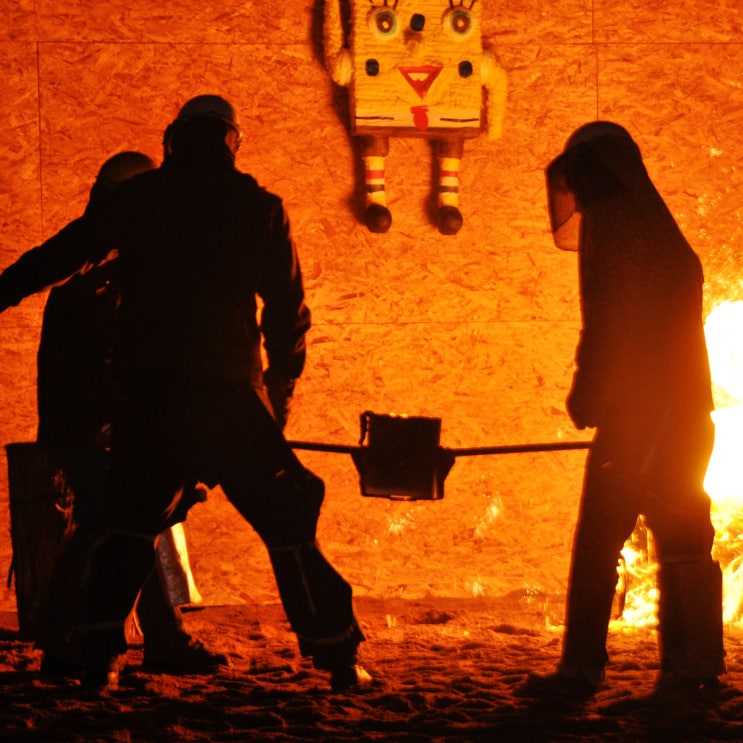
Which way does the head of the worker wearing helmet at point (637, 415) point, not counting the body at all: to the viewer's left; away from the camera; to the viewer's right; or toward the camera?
to the viewer's left

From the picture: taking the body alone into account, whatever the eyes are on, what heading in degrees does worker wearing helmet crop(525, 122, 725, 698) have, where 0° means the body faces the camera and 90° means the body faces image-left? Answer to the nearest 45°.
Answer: approximately 90°

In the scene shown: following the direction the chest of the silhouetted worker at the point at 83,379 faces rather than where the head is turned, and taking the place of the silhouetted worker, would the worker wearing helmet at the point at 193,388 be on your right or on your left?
on your right

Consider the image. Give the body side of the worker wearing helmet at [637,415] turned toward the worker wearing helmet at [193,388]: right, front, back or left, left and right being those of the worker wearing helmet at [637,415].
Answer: front

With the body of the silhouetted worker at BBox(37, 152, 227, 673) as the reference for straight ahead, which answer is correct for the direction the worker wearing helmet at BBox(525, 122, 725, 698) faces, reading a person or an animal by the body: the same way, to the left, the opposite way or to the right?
the opposite way

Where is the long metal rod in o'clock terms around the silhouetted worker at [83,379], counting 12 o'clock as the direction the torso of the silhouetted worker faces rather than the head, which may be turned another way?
The long metal rod is roughly at 1 o'clock from the silhouetted worker.

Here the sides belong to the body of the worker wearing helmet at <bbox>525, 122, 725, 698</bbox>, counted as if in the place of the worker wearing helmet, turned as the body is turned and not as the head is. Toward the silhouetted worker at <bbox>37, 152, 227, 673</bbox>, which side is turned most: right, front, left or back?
front

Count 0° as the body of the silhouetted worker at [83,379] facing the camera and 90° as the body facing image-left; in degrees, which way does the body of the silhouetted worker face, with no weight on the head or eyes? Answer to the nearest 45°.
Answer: approximately 270°

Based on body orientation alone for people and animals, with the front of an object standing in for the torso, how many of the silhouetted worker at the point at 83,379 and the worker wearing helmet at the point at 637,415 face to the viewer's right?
1

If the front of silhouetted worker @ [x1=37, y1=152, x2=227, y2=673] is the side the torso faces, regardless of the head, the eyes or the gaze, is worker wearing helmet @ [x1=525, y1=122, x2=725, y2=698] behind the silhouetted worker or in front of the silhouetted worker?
in front
